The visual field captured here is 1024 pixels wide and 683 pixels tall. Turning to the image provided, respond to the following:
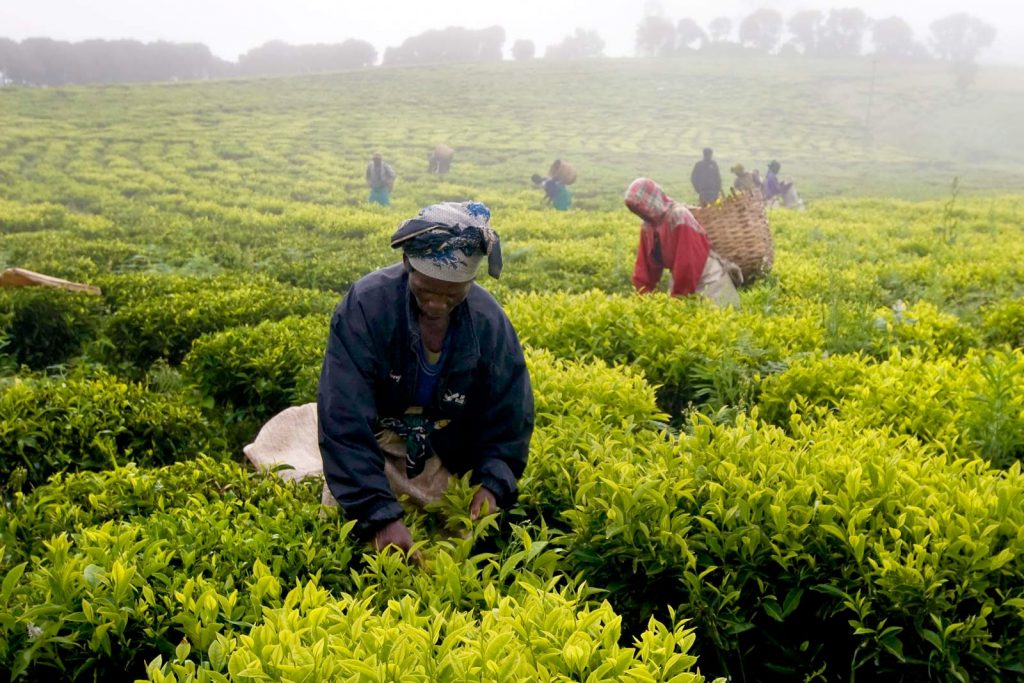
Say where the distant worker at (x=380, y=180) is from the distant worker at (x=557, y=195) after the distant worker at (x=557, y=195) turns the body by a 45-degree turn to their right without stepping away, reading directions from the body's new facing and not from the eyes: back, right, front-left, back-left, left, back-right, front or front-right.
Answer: front-left

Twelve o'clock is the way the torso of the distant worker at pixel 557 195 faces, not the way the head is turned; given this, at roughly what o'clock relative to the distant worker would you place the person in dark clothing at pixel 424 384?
The person in dark clothing is roughly at 9 o'clock from the distant worker.

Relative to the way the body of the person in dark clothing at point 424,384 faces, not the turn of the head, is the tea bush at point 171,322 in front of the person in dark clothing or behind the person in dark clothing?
behind

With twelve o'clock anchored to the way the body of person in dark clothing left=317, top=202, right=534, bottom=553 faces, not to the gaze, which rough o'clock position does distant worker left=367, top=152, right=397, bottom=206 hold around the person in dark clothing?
The distant worker is roughly at 6 o'clock from the person in dark clothing.

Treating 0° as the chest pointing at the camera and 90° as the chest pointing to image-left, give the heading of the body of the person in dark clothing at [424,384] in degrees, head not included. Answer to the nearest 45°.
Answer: approximately 0°

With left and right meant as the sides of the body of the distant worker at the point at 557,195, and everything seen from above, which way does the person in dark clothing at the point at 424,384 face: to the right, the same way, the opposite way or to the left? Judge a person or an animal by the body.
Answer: to the left

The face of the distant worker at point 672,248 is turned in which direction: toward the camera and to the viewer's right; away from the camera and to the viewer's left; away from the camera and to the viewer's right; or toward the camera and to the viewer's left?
toward the camera and to the viewer's left

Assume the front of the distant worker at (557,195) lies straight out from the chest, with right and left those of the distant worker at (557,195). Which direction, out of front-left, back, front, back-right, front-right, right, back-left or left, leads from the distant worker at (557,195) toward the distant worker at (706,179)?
back

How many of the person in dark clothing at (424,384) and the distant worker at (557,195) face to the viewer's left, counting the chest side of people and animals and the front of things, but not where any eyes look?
1

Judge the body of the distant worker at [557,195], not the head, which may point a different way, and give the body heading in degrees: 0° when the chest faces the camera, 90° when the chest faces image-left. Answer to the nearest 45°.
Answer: approximately 90°

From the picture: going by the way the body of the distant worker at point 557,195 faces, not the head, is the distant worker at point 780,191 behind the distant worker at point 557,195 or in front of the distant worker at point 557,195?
behind

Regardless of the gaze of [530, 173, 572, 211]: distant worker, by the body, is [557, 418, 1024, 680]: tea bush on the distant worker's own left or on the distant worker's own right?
on the distant worker's own left
